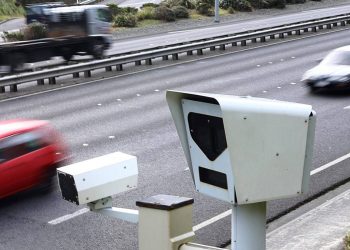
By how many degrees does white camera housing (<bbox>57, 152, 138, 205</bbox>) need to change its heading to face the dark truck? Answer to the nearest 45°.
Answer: approximately 135° to its right

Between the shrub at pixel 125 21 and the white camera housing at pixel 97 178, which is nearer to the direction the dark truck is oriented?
the shrub

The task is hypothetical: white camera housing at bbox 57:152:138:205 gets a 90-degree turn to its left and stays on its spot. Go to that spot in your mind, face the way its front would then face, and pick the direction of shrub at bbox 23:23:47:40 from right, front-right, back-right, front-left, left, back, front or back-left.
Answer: back-left

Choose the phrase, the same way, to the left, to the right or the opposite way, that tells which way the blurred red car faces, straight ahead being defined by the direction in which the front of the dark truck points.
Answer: the opposite way

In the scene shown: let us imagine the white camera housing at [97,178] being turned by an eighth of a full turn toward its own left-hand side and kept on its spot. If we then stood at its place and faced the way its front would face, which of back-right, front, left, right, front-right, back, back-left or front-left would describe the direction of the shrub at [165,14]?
back

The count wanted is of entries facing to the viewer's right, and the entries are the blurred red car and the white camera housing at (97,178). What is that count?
0

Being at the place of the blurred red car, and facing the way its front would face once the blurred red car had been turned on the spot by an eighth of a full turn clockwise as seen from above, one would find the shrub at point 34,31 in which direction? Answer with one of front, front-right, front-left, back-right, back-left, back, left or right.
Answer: right

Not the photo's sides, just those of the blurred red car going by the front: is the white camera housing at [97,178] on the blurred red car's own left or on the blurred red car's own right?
on the blurred red car's own left

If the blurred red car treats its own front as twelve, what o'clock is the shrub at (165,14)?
The shrub is roughly at 5 o'clock from the blurred red car.

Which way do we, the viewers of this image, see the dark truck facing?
facing away from the viewer and to the right of the viewer

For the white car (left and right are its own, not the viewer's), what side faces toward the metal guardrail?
right

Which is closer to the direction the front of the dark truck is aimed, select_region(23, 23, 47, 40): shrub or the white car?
the white car

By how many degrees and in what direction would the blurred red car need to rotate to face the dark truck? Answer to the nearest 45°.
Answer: approximately 135° to its right
